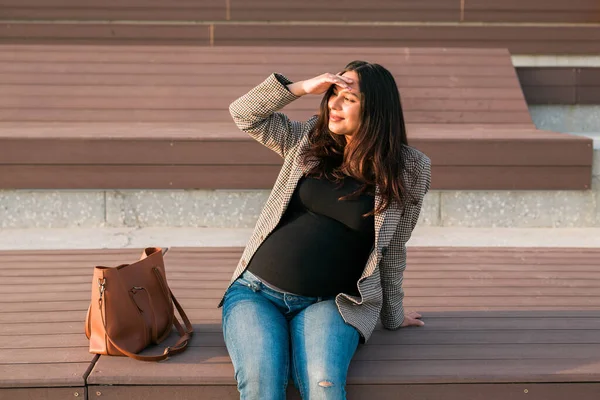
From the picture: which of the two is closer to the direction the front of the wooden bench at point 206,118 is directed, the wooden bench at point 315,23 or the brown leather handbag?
the brown leather handbag

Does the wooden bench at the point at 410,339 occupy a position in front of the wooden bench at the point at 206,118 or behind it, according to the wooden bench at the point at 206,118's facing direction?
in front

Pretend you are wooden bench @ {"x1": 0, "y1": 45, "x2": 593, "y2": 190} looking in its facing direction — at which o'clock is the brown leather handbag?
The brown leather handbag is roughly at 12 o'clock from the wooden bench.

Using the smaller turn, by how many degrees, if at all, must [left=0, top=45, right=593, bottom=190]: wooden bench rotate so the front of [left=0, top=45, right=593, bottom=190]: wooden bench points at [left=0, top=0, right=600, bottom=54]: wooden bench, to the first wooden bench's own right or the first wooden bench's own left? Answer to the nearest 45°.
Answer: approximately 180°

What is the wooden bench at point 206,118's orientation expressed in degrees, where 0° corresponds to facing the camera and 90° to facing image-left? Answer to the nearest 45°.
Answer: approximately 0°
